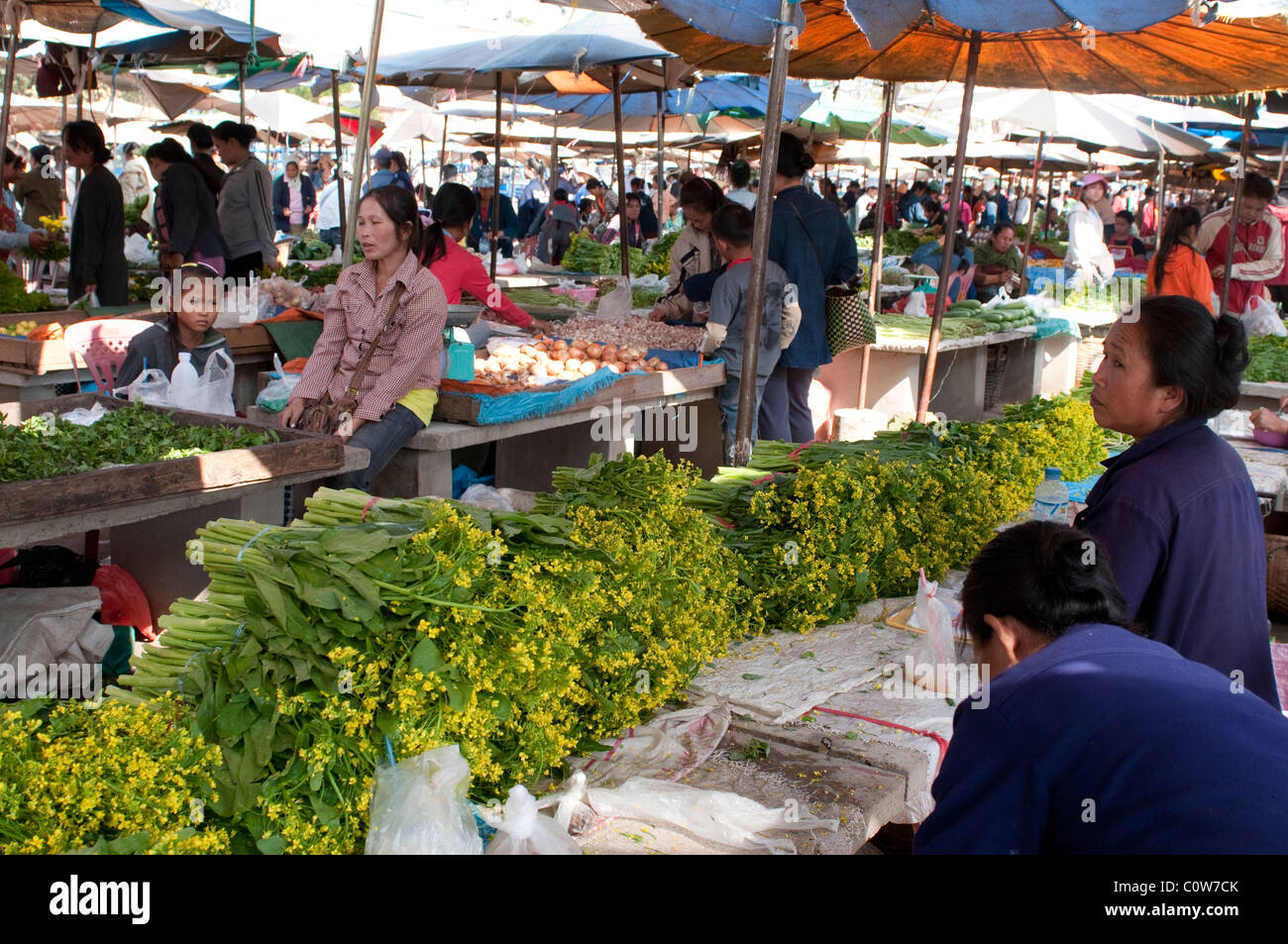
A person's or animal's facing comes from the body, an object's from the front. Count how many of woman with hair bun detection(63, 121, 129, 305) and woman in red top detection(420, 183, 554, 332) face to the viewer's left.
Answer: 1

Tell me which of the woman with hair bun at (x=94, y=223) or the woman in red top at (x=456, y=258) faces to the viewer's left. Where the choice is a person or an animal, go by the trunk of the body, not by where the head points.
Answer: the woman with hair bun

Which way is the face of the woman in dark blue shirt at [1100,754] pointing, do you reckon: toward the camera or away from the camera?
away from the camera

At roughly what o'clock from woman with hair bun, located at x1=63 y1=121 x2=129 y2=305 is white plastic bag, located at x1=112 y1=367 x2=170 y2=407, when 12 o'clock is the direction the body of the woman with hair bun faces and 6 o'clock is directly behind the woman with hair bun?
The white plastic bag is roughly at 9 o'clock from the woman with hair bun.

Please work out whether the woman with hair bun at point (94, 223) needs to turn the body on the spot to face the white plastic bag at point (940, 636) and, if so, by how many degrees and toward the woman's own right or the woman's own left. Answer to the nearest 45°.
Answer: approximately 90° to the woman's own left

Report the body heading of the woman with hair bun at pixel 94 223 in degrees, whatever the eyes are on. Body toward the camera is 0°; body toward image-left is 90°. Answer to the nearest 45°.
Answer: approximately 90°

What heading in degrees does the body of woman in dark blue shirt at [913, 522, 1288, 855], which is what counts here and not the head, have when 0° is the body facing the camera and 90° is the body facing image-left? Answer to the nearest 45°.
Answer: approximately 135°

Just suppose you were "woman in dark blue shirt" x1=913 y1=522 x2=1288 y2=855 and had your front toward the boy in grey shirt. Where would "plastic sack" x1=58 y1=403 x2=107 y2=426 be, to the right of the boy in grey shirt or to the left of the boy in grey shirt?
left

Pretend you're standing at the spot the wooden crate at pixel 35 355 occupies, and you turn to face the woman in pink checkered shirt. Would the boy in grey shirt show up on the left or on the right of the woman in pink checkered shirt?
left

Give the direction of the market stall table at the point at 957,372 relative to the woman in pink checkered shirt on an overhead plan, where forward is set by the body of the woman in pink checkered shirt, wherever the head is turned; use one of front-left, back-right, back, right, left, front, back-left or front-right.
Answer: back
